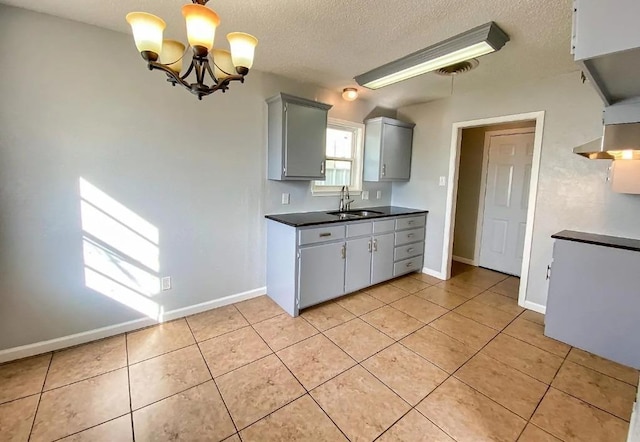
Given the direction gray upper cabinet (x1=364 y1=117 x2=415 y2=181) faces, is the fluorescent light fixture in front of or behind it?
in front

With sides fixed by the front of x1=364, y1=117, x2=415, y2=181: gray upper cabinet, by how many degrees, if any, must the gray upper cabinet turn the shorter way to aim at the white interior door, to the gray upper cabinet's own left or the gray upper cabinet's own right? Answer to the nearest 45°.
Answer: approximately 45° to the gray upper cabinet's own left

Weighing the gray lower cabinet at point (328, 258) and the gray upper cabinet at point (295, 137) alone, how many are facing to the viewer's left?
0

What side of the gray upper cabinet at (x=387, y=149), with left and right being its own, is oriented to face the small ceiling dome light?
right

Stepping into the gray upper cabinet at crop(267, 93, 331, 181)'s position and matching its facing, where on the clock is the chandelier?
The chandelier is roughly at 2 o'clock from the gray upper cabinet.

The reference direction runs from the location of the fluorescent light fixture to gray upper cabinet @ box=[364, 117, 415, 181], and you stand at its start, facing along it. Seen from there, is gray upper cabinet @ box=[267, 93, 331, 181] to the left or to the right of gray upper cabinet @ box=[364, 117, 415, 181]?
left

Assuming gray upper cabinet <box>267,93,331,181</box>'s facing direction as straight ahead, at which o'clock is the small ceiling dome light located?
The small ceiling dome light is roughly at 9 o'clock from the gray upper cabinet.

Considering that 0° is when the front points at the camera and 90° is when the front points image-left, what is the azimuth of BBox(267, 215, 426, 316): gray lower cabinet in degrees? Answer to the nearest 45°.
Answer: approximately 315°

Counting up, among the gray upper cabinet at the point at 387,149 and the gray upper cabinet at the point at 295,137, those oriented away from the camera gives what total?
0

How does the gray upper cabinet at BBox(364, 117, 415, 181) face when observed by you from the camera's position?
facing the viewer and to the right of the viewer

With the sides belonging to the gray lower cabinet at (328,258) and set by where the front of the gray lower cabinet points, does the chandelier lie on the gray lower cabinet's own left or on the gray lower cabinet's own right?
on the gray lower cabinet's own right
